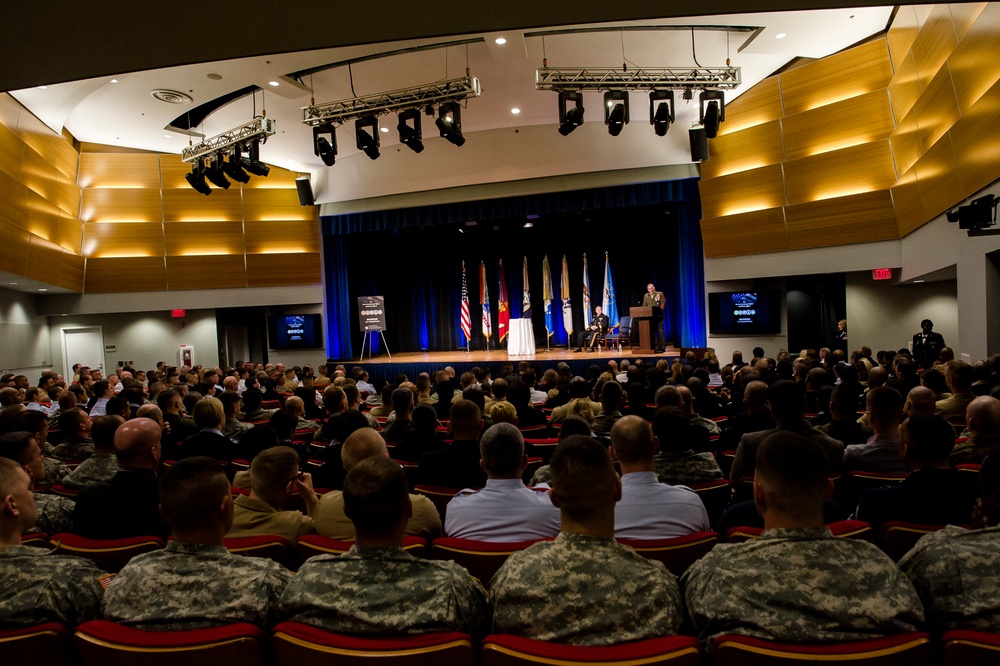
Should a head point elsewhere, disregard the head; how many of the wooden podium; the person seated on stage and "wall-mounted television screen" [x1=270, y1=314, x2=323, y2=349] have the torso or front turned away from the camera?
0

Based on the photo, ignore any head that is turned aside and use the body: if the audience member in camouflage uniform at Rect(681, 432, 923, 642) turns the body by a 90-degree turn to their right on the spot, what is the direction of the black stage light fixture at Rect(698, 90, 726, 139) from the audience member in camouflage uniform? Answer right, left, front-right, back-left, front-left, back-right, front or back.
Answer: left

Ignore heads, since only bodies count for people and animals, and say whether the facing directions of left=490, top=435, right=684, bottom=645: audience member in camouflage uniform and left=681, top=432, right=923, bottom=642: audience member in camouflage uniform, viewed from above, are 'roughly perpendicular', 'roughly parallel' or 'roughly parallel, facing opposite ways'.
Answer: roughly parallel

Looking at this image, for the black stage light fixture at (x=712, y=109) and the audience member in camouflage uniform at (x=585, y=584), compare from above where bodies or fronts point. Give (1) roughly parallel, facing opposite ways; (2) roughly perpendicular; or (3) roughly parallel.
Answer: roughly parallel

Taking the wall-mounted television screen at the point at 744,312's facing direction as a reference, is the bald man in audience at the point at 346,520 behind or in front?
in front

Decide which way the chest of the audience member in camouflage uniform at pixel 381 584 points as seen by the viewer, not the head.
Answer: away from the camera

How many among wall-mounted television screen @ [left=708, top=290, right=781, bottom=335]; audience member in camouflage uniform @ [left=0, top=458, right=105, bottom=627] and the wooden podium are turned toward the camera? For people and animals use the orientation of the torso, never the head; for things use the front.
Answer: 2

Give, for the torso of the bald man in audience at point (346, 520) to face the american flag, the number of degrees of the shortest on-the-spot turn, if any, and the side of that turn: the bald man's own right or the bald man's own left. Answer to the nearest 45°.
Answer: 0° — they already face it

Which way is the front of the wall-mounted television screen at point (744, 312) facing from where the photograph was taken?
facing the viewer

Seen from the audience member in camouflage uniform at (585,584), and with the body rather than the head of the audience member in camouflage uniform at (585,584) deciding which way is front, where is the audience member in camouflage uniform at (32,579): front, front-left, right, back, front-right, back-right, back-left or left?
left

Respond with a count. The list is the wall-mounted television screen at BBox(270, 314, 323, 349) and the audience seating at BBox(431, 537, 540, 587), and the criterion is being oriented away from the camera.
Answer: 1

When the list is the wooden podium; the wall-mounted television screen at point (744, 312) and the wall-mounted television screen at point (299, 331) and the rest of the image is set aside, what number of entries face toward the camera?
3

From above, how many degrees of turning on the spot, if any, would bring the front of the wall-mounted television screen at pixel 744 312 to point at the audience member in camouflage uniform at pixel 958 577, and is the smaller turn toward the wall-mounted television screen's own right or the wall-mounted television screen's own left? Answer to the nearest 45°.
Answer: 0° — it already faces them

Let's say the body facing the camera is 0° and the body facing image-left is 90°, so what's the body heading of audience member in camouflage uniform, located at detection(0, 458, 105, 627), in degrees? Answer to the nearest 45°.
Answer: approximately 225°

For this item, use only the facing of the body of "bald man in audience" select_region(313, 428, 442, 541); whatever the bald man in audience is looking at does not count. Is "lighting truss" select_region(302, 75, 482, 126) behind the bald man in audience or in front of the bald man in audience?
in front

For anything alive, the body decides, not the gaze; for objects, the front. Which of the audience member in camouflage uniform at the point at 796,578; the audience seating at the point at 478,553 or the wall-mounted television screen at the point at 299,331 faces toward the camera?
the wall-mounted television screen

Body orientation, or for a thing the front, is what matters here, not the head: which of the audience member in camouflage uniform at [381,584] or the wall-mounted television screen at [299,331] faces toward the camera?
the wall-mounted television screen

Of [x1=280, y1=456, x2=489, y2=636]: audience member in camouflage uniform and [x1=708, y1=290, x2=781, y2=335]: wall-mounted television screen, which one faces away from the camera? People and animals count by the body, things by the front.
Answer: the audience member in camouflage uniform
